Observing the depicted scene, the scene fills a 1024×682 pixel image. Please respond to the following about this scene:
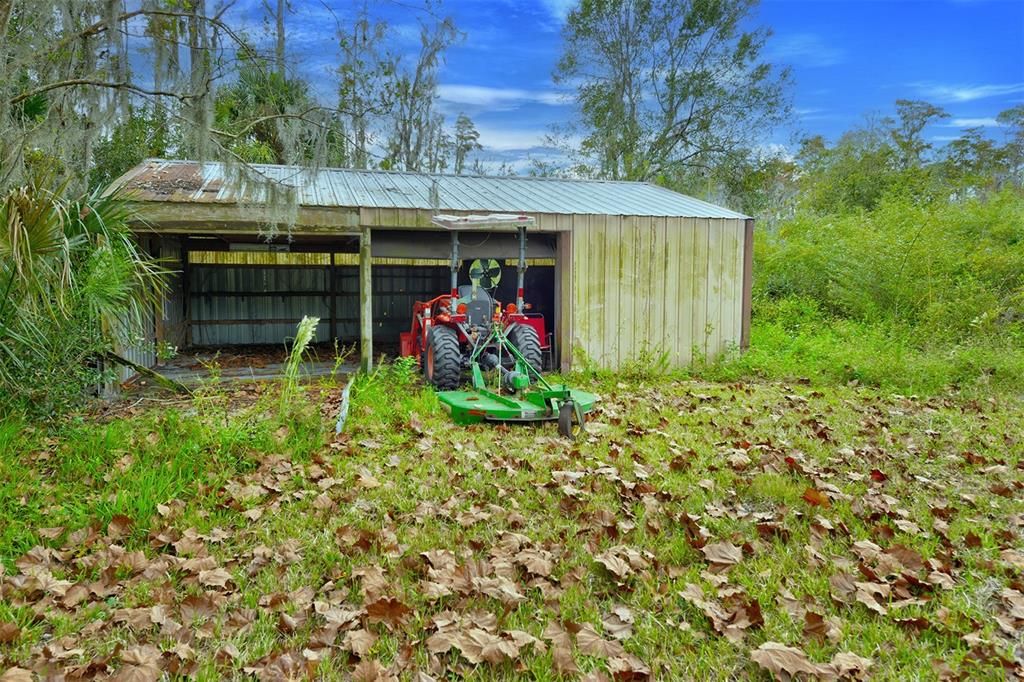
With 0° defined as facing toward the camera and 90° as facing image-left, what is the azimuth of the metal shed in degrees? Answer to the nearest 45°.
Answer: approximately 0°

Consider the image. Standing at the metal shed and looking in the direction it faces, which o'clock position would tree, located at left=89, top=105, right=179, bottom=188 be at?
The tree is roughly at 4 o'clock from the metal shed.

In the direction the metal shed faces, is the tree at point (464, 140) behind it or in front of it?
behind

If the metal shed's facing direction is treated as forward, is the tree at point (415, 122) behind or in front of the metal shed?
behind

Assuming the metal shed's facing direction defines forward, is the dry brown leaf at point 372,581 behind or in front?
in front

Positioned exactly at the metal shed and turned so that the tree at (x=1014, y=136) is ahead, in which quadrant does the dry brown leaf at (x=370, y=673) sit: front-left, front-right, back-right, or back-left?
back-right

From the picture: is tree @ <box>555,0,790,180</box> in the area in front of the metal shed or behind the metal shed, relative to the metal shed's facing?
behind

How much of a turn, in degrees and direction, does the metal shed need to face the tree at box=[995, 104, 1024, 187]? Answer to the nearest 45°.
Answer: approximately 135° to its left

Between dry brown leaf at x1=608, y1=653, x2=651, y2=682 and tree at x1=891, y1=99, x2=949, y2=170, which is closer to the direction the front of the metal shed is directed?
the dry brown leaf

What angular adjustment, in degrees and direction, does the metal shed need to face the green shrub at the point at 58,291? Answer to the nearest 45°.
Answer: approximately 45° to its right

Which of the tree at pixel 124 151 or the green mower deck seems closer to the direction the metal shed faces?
the green mower deck

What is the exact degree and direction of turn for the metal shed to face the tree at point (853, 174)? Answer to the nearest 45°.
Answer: approximately 135° to its left
